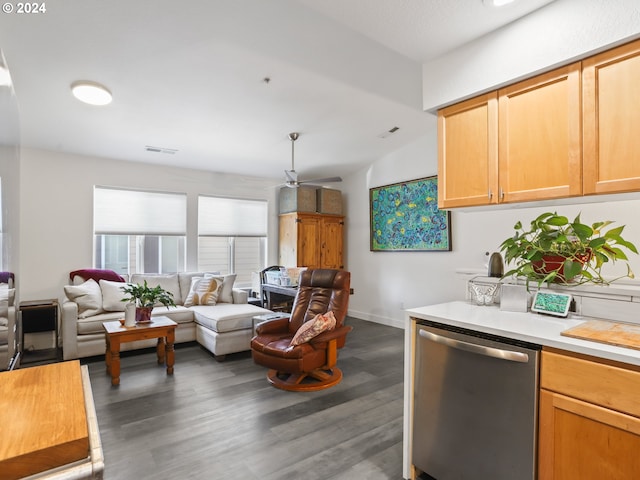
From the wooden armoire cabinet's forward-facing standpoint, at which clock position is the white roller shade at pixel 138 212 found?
The white roller shade is roughly at 4 o'clock from the wooden armoire cabinet.

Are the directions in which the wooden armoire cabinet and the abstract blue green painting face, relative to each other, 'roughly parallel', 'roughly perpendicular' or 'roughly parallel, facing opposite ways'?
roughly perpendicular

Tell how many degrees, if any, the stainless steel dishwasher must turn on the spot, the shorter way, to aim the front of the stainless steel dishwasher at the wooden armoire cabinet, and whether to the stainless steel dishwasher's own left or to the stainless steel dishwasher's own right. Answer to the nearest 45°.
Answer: approximately 90° to the stainless steel dishwasher's own right

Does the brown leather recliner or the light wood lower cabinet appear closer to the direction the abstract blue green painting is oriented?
the brown leather recliner

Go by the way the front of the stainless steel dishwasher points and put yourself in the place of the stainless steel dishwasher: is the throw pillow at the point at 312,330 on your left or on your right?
on your right

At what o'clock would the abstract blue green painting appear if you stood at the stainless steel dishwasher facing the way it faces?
The abstract blue green painting is roughly at 4 o'clock from the stainless steel dishwasher.

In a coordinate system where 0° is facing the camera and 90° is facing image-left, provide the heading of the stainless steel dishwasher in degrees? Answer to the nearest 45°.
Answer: approximately 45°

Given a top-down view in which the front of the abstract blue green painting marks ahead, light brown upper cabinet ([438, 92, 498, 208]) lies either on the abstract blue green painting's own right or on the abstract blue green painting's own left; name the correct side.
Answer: on the abstract blue green painting's own left

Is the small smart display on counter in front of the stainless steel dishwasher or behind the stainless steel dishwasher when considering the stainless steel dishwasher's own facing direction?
behind
